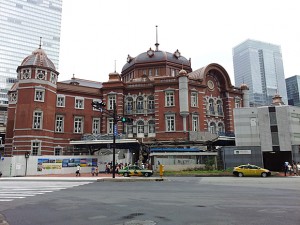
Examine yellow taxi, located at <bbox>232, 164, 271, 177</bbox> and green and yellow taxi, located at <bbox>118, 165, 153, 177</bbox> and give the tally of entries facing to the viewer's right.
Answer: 2

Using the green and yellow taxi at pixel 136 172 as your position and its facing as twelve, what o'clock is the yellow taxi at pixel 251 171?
the yellow taxi at pixel 251 171 is roughly at 12 o'clock from the green and yellow taxi at pixel 136 172.

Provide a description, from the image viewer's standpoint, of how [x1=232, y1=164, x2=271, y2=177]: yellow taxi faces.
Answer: facing to the right of the viewer

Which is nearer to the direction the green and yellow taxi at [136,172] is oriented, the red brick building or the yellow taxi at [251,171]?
the yellow taxi

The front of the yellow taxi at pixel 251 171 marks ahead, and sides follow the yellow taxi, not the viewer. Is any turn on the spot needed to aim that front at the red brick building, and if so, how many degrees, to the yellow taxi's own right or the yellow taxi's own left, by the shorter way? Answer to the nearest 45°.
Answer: approximately 180°

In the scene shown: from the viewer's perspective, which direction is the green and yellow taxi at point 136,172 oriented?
to the viewer's right

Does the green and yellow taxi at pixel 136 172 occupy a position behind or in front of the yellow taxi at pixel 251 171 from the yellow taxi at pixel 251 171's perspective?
behind

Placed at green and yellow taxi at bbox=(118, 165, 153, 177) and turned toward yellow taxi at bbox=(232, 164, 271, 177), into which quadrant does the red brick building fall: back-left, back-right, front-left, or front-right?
back-left

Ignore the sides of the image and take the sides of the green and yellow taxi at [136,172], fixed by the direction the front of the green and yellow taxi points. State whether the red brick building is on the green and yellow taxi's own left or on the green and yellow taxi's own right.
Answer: on the green and yellow taxi's own left
